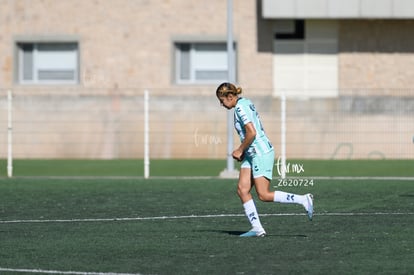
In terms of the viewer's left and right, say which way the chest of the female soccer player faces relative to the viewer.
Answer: facing to the left of the viewer

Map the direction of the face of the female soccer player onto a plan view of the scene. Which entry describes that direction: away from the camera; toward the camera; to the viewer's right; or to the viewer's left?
to the viewer's left
